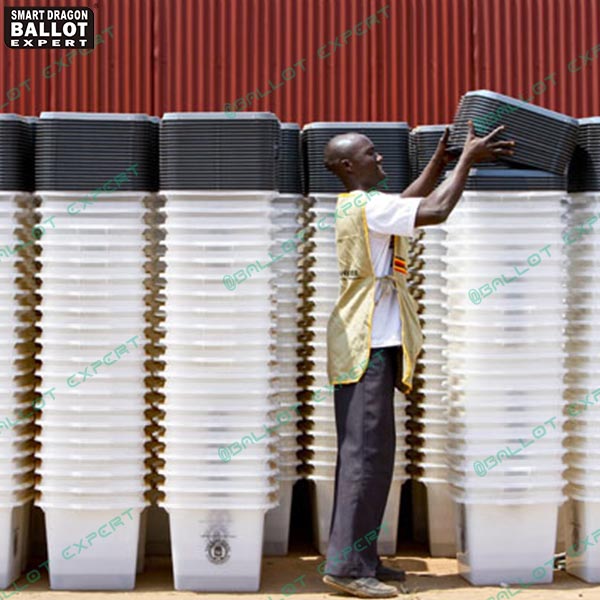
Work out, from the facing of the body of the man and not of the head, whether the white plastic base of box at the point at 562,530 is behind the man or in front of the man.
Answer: in front

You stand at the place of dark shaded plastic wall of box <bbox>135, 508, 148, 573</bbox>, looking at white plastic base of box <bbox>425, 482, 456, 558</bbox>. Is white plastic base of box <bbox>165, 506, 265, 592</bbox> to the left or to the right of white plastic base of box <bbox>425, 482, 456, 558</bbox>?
right

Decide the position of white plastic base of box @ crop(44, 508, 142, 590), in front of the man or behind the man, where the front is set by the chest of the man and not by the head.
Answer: behind

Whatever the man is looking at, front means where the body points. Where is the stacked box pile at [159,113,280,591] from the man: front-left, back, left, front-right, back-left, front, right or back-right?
back

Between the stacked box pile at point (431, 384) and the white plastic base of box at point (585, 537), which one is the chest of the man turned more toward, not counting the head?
the white plastic base of box

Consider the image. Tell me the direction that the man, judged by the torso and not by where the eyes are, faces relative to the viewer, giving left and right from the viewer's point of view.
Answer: facing to the right of the viewer

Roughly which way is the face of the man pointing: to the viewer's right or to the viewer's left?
to the viewer's right

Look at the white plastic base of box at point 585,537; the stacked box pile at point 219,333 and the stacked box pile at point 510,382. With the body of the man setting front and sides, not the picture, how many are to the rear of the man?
1

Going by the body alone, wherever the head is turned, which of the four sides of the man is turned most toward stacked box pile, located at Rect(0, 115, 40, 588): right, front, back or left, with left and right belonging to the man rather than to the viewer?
back

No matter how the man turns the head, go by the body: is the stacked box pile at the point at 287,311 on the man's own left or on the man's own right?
on the man's own left

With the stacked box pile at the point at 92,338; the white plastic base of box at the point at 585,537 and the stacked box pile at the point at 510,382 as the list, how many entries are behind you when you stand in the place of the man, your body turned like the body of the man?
1

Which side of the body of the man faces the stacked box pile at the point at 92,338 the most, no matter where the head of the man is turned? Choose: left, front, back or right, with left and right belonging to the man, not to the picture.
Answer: back

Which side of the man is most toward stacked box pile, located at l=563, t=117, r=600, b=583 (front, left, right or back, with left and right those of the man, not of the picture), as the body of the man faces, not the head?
front
